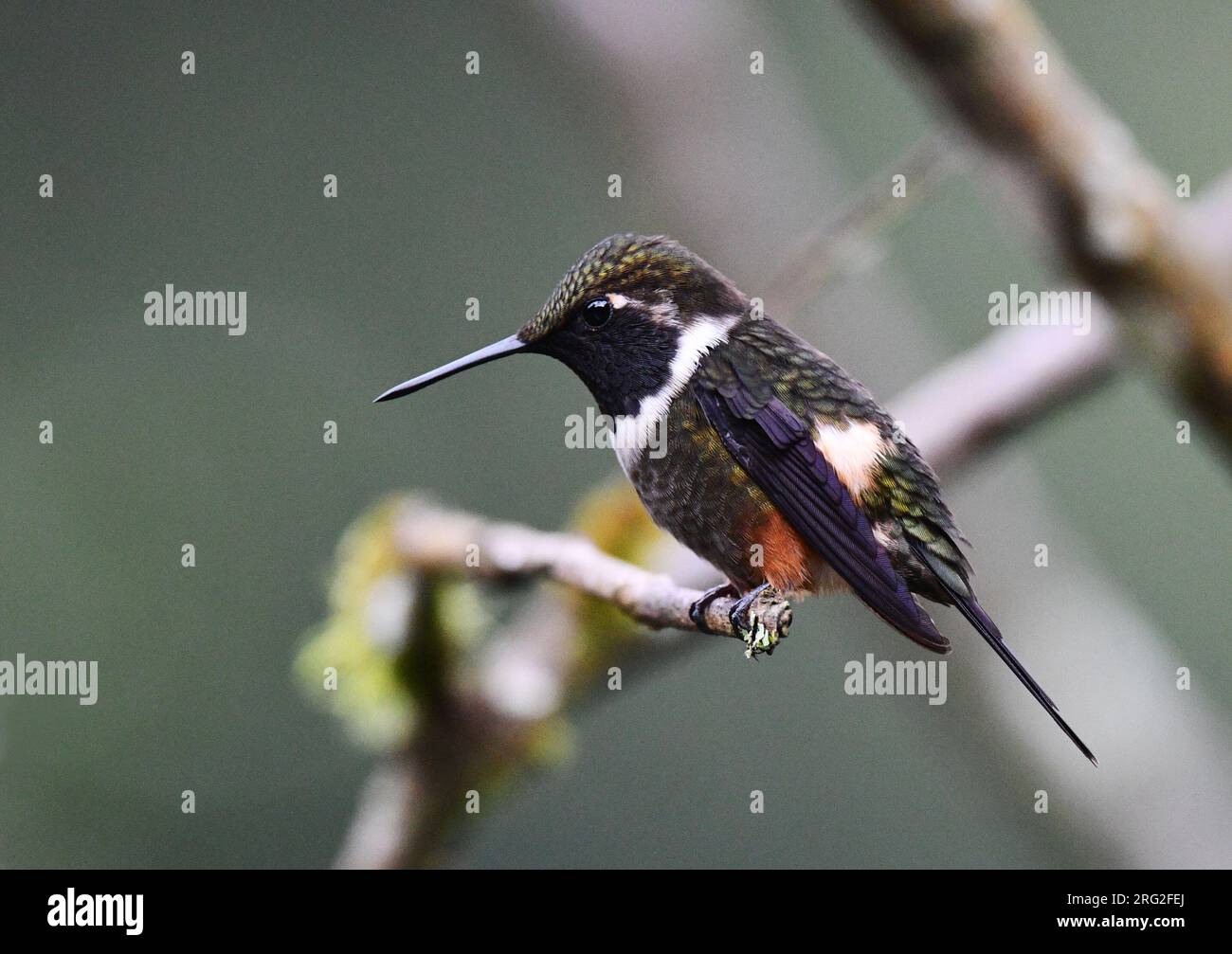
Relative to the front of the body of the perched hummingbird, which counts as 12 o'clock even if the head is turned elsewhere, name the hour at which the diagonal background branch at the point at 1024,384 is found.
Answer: The diagonal background branch is roughly at 4 o'clock from the perched hummingbird.

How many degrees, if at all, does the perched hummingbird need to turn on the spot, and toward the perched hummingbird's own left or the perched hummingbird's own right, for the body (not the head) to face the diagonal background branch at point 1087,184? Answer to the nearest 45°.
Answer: approximately 135° to the perched hummingbird's own right

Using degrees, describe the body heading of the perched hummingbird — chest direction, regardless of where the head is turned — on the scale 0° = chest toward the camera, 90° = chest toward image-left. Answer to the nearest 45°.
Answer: approximately 90°
